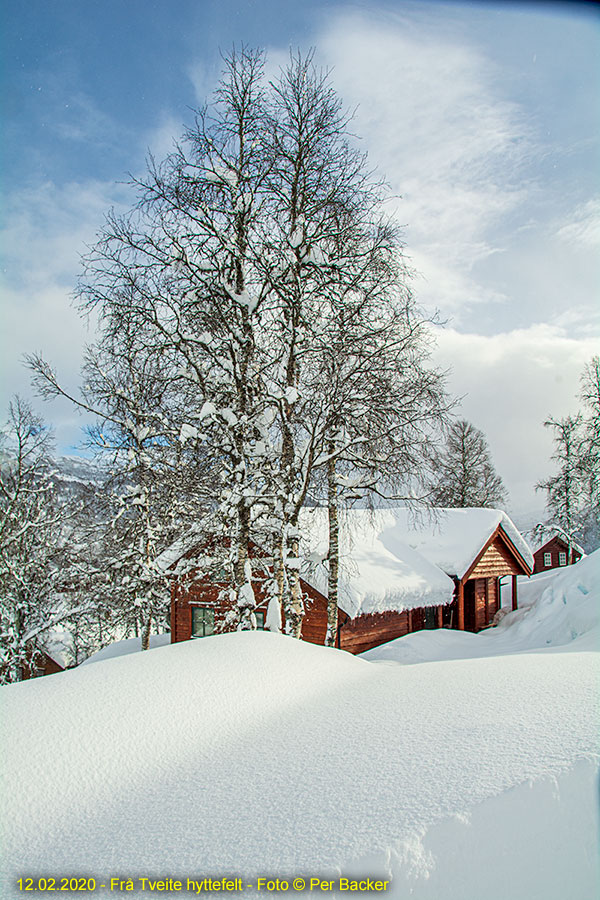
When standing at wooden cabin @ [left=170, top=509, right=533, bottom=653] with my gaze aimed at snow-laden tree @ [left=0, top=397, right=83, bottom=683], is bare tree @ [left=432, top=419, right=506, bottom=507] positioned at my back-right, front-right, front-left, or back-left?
back-right

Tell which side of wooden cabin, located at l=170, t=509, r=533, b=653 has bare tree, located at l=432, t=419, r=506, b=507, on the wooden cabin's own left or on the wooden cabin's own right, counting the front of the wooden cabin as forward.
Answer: on the wooden cabin's own left

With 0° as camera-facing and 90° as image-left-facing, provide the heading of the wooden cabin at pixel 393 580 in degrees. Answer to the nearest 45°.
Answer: approximately 315°

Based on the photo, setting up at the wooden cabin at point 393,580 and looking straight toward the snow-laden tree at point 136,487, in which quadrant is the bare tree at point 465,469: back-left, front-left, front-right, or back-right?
back-right

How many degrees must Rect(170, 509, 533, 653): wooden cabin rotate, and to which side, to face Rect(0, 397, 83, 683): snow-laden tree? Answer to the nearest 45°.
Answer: approximately 135° to its right
